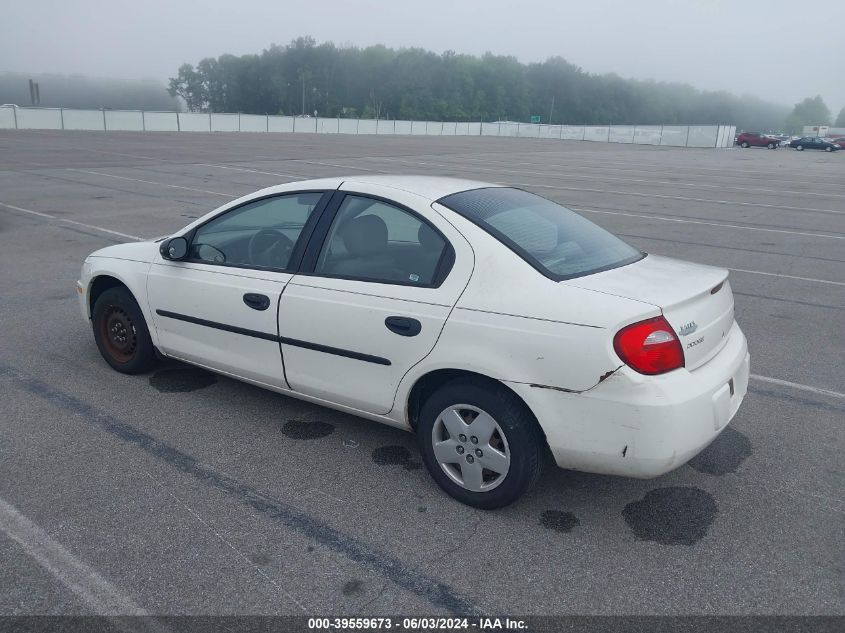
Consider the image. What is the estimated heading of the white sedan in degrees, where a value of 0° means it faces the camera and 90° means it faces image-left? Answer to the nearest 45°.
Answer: approximately 135°
